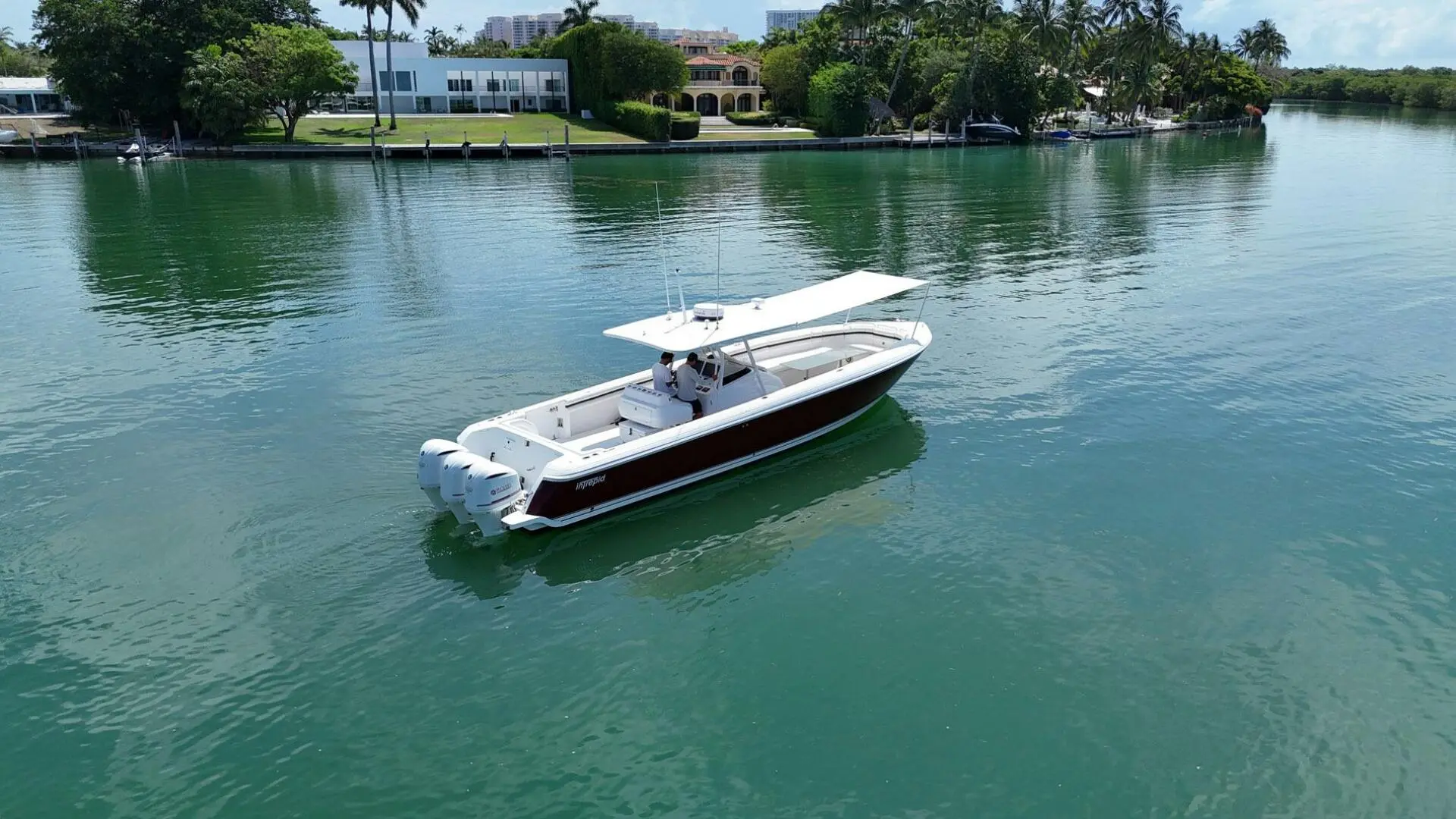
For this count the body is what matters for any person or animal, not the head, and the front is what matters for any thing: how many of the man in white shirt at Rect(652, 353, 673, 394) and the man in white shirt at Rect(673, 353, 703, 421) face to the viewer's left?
0

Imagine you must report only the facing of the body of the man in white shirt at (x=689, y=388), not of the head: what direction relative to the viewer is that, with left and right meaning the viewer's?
facing away from the viewer and to the right of the viewer

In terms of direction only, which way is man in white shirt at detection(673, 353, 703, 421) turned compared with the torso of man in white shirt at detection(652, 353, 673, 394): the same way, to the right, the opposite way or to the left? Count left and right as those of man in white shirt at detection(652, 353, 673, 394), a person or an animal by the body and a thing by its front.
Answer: the same way

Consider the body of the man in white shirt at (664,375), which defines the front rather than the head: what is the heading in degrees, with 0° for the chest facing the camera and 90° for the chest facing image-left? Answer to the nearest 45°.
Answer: approximately 225°
